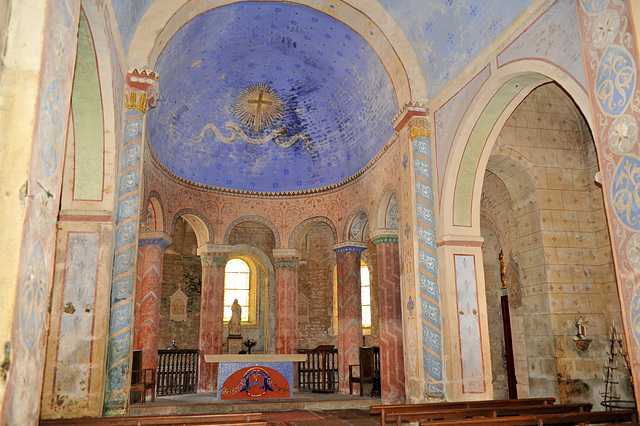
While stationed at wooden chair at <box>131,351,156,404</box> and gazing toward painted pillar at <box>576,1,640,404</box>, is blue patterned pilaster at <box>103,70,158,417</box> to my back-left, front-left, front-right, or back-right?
front-right

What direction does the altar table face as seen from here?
toward the camera

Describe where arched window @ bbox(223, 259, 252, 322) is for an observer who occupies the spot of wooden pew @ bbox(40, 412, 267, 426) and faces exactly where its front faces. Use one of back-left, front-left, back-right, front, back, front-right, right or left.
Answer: front

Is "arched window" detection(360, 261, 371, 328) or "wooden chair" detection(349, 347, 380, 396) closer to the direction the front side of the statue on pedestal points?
the wooden chair

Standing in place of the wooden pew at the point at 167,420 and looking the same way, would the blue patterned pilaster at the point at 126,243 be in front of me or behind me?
in front

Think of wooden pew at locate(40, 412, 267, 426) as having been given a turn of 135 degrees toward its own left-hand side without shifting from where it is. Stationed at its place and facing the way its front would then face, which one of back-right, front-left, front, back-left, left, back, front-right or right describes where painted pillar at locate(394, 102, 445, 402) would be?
back

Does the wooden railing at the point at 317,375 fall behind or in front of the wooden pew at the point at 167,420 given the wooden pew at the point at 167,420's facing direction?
in front

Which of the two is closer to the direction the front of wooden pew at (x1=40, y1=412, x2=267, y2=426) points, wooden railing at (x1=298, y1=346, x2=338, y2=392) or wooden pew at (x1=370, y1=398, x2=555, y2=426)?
the wooden railing

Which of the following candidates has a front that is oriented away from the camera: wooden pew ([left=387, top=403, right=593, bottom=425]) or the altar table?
the wooden pew

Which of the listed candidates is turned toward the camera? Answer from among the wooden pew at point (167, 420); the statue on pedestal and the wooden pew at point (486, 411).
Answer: the statue on pedestal

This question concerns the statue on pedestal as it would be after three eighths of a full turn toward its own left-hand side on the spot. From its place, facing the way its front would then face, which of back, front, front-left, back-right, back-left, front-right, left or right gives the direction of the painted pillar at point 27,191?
back-right

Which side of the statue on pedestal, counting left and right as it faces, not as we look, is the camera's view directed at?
front

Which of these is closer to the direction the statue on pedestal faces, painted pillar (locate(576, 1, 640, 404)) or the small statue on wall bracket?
the painted pillar

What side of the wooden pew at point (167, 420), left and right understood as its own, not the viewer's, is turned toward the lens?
back

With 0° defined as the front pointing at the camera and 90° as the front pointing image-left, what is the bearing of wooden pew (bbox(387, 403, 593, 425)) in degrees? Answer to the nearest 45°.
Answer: approximately 180°

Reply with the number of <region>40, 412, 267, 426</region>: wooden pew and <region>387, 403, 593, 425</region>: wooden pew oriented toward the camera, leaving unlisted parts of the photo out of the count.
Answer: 0
